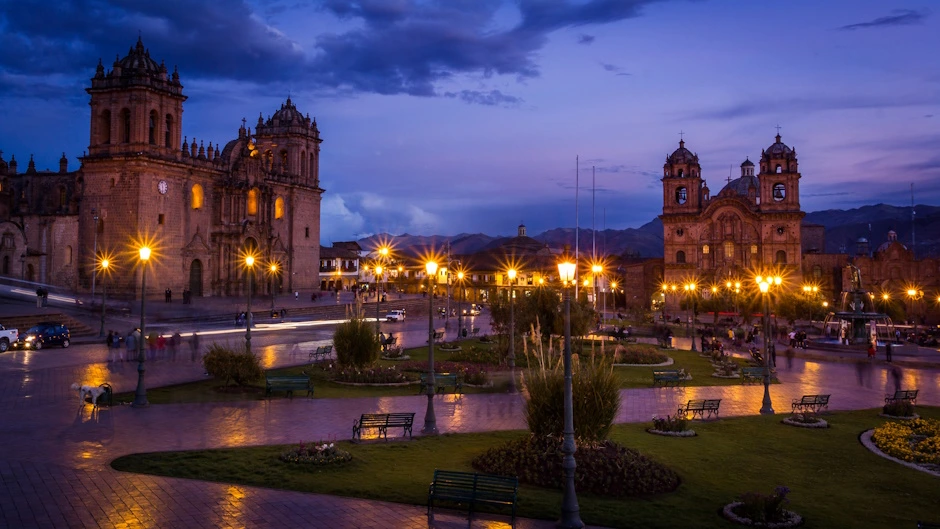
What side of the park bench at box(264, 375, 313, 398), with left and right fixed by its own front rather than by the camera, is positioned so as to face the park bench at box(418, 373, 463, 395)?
left

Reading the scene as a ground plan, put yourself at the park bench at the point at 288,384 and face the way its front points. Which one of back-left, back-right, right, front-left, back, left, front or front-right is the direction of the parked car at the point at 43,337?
back-right

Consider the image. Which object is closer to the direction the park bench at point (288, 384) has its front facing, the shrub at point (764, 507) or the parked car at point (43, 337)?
the shrub

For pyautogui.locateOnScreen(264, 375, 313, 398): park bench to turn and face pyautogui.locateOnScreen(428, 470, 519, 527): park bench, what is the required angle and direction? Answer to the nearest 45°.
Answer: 0° — it already faces it

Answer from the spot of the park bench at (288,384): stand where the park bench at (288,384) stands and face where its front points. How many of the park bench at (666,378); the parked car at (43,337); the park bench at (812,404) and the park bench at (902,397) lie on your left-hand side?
3

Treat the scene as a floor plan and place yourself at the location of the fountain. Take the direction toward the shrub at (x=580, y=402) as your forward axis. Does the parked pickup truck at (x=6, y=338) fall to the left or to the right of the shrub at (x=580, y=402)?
right

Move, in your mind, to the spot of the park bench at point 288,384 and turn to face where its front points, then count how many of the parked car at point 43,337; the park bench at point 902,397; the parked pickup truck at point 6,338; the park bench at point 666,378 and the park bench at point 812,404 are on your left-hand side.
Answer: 3

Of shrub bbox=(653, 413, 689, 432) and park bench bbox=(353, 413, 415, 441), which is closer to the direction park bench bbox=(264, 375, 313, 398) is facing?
the park bench

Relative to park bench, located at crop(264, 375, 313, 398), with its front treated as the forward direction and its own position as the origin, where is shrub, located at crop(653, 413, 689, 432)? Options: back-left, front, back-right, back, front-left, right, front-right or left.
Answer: front-left

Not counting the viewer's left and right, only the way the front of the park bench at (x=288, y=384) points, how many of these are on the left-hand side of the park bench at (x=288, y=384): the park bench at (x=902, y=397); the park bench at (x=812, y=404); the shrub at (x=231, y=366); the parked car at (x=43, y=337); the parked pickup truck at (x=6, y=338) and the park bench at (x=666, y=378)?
3

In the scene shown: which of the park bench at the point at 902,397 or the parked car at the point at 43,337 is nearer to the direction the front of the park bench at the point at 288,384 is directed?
the park bench

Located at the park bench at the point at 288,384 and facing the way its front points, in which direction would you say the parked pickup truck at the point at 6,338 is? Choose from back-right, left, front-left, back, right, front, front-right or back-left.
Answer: back-right

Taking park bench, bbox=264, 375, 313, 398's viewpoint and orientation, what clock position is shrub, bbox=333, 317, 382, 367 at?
The shrub is roughly at 7 o'clock from the park bench.

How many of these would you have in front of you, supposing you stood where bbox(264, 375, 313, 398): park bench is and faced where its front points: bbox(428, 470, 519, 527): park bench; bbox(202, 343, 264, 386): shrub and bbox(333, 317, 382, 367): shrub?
1

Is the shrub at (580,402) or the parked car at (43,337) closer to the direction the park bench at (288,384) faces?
the shrub

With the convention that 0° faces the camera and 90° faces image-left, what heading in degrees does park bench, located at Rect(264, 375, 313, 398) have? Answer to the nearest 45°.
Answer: approximately 0°
